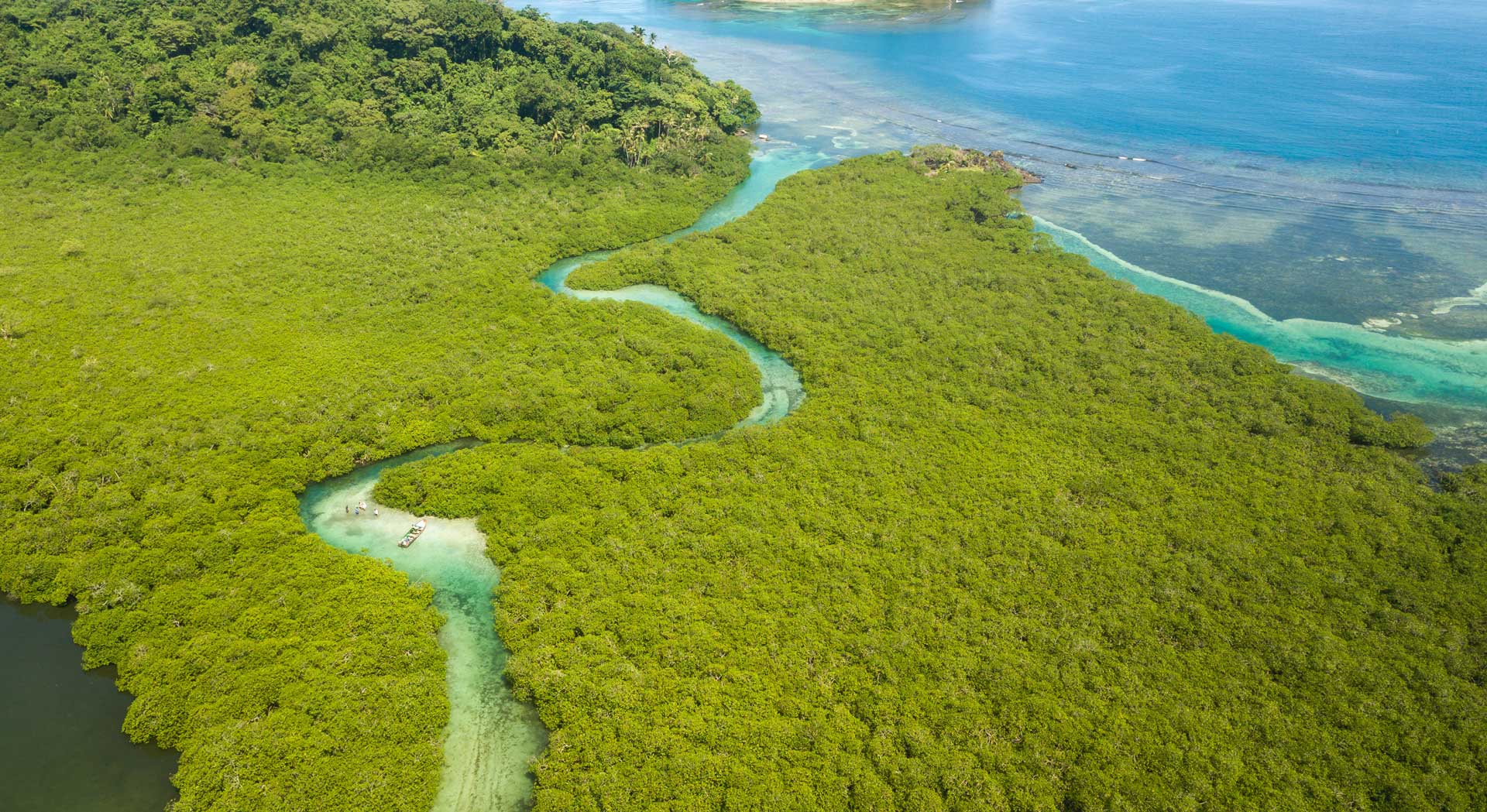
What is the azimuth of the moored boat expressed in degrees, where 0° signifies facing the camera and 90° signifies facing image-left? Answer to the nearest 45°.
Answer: approximately 225°
